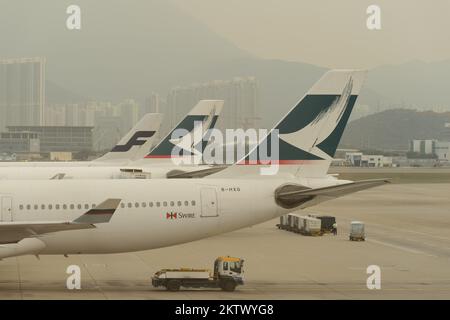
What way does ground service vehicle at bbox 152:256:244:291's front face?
to the viewer's right

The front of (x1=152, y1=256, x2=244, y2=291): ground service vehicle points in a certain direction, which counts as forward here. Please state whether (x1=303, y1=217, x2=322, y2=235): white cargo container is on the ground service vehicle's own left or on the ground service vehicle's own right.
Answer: on the ground service vehicle's own left

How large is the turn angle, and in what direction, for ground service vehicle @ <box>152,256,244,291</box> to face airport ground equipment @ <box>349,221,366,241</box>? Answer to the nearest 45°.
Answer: approximately 45° to its left
